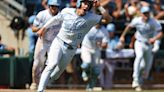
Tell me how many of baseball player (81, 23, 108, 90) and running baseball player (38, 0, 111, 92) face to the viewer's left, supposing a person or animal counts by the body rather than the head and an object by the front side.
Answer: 0

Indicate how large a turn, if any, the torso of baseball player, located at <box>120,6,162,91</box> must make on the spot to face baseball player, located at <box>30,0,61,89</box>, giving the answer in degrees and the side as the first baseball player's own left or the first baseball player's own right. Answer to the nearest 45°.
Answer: approximately 45° to the first baseball player's own right

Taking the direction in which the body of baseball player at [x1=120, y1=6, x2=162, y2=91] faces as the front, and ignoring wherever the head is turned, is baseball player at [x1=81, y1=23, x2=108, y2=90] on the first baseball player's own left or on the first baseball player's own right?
on the first baseball player's own right

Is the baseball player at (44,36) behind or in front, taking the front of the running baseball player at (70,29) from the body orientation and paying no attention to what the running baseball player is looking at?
behind

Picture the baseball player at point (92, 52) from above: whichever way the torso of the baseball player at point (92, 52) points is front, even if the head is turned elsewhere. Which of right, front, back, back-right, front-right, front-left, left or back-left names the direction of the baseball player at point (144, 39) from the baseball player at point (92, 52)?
front-left

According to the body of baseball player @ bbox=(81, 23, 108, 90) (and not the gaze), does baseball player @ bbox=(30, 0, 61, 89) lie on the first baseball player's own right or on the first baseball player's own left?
on the first baseball player's own right

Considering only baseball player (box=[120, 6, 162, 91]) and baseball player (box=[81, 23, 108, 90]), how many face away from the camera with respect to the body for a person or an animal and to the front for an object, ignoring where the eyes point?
0

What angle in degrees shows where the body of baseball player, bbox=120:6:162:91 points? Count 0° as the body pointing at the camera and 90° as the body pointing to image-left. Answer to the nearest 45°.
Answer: approximately 0°

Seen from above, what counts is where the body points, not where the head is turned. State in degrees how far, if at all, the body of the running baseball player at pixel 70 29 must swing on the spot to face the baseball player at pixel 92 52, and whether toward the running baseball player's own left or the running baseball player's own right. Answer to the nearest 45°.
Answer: approximately 135° to the running baseball player's own left

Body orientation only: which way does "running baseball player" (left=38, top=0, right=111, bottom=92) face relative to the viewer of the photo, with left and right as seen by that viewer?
facing the viewer and to the right of the viewer

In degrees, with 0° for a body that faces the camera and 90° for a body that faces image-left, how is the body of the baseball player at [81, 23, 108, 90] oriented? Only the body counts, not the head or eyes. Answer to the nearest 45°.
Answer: approximately 315°
